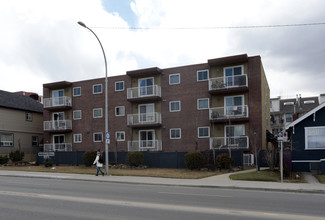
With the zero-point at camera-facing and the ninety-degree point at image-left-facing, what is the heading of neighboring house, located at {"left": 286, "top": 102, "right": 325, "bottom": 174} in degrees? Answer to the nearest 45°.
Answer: approximately 0°

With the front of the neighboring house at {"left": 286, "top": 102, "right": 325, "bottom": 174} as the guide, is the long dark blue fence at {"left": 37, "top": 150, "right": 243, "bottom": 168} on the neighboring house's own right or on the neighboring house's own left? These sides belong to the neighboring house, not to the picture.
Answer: on the neighboring house's own right

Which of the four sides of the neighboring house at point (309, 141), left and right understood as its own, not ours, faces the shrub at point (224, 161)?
right

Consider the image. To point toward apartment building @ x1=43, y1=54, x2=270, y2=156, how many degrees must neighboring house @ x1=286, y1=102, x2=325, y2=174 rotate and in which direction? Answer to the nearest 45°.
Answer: approximately 135° to its right

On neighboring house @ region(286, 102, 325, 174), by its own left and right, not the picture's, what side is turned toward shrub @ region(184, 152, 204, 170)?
right
